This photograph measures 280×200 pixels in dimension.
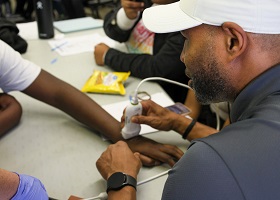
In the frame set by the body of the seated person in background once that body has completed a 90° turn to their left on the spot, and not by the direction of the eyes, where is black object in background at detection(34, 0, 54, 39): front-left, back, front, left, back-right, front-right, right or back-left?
back

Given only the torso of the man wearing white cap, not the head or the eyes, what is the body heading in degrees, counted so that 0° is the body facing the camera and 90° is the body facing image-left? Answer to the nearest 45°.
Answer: approximately 135°

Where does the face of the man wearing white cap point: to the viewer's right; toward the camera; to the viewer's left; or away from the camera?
to the viewer's left

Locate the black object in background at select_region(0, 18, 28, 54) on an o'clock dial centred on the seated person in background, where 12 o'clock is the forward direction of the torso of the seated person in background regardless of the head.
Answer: The black object in background is roughly at 2 o'clock from the seated person in background.

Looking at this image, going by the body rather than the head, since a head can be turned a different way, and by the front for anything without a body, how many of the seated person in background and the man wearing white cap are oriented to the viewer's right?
0

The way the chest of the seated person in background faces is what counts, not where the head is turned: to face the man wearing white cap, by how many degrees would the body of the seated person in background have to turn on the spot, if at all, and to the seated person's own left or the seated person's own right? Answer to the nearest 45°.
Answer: approximately 45° to the seated person's own left

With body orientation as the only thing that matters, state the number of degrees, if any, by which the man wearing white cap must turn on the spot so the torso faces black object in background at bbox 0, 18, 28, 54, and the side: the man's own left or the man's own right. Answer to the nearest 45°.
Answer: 0° — they already face it

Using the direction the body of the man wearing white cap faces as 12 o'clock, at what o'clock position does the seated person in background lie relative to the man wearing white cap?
The seated person in background is roughly at 1 o'clock from the man wearing white cap.

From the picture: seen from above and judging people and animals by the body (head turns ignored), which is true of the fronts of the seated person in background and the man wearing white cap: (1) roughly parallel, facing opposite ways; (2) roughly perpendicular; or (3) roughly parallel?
roughly perpendicular

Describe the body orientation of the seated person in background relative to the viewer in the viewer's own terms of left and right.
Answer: facing the viewer and to the left of the viewer
